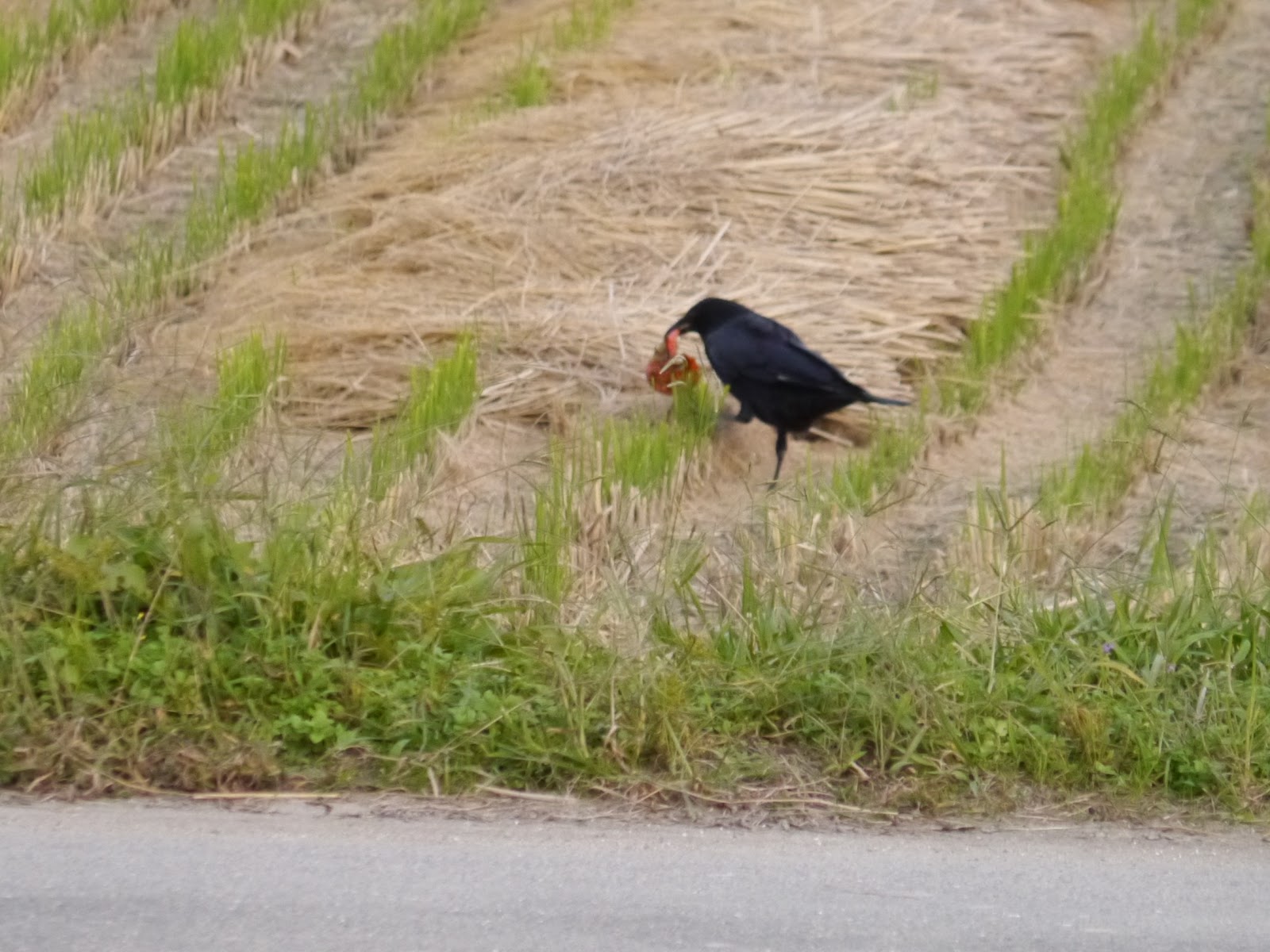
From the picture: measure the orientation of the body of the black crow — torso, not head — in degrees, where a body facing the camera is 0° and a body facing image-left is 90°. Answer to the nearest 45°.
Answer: approximately 90°
